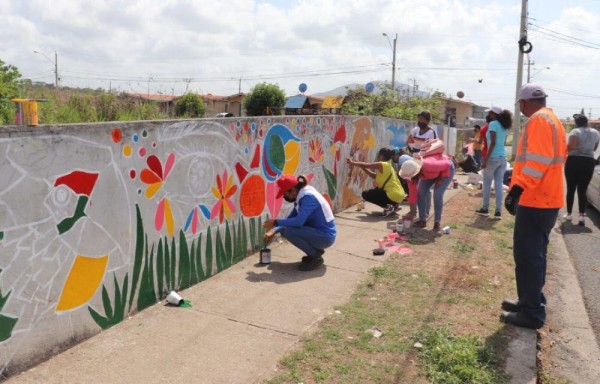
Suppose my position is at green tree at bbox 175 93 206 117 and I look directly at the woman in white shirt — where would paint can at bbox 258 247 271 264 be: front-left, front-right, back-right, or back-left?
front-right

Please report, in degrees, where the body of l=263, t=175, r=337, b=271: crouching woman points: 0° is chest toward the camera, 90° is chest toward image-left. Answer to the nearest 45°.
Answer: approximately 90°

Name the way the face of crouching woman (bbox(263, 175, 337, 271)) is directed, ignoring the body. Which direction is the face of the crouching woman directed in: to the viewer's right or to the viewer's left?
to the viewer's left

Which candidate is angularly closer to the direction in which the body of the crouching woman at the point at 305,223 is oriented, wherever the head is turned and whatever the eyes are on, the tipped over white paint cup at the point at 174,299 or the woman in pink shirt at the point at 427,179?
the tipped over white paint cup

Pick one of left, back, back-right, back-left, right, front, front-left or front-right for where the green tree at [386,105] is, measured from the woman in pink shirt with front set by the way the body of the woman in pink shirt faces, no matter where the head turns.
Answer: back-right

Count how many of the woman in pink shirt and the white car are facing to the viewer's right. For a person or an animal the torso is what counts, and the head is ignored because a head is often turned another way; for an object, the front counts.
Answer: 0

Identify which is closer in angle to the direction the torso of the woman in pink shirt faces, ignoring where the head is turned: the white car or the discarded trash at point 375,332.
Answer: the discarded trash

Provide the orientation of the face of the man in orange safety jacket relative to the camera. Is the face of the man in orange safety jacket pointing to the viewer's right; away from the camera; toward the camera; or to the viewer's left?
to the viewer's left

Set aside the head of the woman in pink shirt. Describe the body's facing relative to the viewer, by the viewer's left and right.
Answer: facing the viewer and to the left of the viewer

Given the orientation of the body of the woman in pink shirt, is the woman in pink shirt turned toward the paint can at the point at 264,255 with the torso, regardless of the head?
yes

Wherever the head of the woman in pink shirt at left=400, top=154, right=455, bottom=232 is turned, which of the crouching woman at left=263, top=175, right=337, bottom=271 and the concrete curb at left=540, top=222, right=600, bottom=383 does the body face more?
the crouching woman

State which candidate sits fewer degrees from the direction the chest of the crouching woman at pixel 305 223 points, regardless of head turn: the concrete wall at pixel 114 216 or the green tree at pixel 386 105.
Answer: the concrete wall
